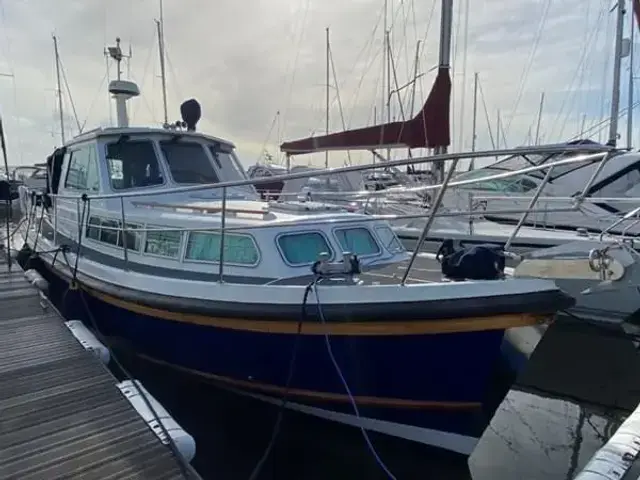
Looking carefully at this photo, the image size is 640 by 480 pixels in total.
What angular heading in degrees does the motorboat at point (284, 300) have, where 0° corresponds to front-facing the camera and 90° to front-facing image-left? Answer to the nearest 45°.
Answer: approximately 315°
